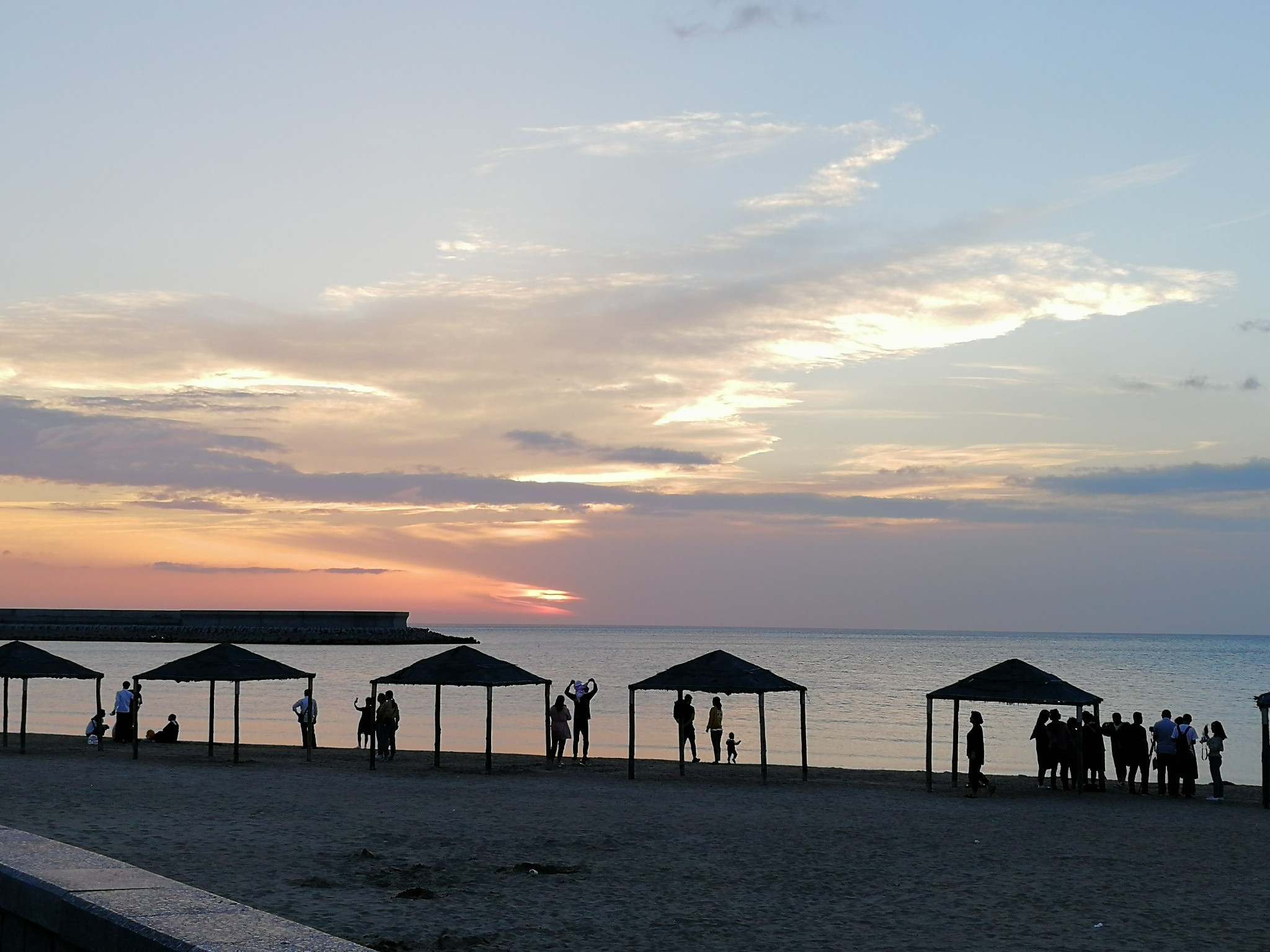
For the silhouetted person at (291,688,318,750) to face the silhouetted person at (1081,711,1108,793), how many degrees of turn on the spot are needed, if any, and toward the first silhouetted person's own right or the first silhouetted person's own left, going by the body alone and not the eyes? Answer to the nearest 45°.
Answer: approximately 135° to the first silhouetted person's own right

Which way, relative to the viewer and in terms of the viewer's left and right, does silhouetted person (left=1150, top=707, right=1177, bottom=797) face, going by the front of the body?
facing away from the viewer

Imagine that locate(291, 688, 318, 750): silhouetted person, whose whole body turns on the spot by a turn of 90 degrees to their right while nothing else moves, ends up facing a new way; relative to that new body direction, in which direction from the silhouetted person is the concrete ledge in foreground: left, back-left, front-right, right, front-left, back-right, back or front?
right

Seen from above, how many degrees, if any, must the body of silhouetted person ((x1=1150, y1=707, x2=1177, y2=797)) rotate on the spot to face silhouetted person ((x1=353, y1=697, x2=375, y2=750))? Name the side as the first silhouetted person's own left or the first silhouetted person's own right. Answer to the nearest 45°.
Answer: approximately 90° to the first silhouetted person's own left

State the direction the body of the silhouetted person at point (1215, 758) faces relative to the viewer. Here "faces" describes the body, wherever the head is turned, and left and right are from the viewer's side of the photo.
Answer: facing to the left of the viewer

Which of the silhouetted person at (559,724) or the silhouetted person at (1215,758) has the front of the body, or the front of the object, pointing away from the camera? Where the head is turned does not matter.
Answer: the silhouetted person at (559,724)

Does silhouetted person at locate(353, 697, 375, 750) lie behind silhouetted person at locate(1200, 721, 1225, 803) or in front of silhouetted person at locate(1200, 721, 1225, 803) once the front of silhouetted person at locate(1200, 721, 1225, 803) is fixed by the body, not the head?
in front

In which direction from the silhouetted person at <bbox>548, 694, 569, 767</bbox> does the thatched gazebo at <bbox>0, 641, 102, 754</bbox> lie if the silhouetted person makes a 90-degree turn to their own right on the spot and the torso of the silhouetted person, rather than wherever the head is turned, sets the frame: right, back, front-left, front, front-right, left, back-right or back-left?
back

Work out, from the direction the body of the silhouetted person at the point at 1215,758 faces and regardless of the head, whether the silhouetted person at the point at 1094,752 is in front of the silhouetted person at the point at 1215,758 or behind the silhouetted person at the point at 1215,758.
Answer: in front

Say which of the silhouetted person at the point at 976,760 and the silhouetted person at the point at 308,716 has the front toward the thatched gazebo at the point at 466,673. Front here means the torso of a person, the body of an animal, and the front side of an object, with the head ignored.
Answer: the silhouetted person at the point at 976,760
